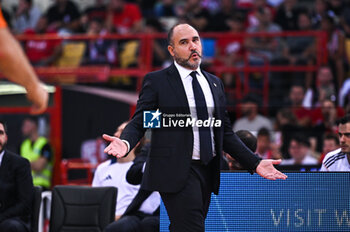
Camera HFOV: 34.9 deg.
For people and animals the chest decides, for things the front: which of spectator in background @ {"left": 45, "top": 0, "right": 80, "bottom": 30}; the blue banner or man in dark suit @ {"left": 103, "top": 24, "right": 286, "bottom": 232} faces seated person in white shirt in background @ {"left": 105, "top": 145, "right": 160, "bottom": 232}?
spectator in background @ {"left": 45, "top": 0, "right": 80, "bottom": 30}

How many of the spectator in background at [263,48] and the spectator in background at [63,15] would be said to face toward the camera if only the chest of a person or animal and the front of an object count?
2

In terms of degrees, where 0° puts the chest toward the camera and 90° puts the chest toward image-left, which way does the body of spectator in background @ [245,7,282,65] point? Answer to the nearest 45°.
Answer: approximately 0°

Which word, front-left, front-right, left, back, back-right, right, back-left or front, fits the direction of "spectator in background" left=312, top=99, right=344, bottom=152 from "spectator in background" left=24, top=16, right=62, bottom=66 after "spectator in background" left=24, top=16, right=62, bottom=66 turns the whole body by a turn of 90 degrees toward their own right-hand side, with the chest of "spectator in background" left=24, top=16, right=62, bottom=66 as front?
back-left

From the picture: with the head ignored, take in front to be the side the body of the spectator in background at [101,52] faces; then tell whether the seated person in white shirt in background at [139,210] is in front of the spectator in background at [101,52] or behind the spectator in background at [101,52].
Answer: in front

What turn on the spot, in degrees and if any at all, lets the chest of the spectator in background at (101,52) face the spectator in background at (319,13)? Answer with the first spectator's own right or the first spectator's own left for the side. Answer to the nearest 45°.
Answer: approximately 90° to the first spectator's own left
